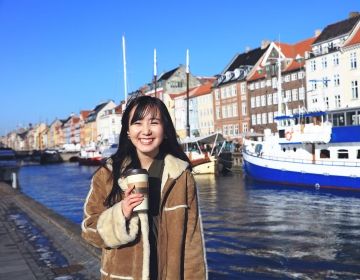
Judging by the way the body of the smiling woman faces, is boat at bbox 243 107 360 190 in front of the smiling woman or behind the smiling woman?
behind

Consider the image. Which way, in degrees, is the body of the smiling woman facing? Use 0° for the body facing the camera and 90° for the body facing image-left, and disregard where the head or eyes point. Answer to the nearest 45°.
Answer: approximately 0°
